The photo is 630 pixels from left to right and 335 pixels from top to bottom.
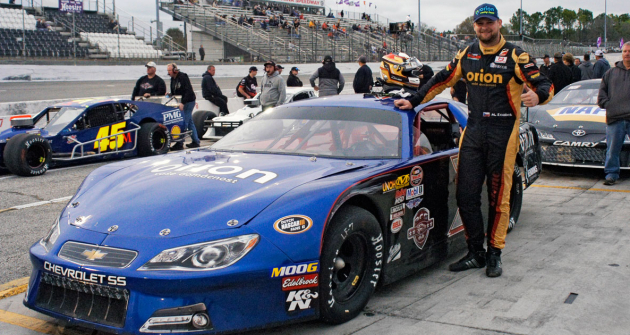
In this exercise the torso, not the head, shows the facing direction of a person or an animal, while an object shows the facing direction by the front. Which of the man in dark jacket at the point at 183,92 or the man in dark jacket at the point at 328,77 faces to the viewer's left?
the man in dark jacket at the point at 183,92

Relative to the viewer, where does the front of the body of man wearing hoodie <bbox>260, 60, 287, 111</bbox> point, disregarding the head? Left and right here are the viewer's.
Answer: facing the viewer and to the left of the viewer

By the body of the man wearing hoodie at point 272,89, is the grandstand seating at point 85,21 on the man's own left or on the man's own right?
on the man's own right

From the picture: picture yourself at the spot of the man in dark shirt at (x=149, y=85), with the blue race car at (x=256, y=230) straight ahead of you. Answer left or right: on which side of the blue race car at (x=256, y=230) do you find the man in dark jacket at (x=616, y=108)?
left

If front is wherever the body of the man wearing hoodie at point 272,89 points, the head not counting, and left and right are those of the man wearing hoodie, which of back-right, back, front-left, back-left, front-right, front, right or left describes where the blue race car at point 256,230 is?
front-left

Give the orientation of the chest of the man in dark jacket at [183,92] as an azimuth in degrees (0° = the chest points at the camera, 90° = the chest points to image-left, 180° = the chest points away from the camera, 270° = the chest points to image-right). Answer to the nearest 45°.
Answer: approximately 90°

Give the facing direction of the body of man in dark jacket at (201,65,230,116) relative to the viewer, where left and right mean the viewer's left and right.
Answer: facing to the right of the viewer

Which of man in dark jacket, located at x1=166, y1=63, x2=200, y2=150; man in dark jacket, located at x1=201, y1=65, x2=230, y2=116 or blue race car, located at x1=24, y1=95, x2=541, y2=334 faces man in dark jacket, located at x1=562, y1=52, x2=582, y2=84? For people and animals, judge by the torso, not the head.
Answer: man in dark jacket, located at x1=201, y1=65, x2=230, y2=116
